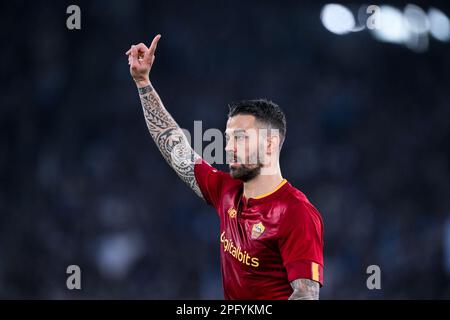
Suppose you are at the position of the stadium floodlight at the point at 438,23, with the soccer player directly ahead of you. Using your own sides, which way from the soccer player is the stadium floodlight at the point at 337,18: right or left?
right

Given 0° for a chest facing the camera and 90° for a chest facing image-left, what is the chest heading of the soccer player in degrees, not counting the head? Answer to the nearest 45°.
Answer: approximately 45°

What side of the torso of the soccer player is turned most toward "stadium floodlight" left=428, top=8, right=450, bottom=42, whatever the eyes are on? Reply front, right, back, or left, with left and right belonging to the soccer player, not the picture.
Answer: back

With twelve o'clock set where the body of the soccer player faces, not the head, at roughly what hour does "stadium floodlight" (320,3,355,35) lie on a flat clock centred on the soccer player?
The stadium floodlight is roughly at 5 o'clock from the soccer player.
